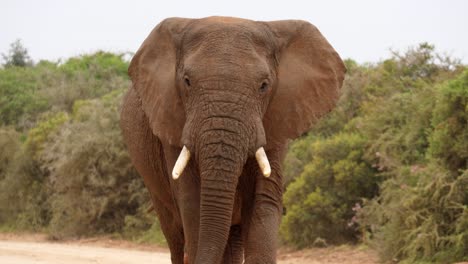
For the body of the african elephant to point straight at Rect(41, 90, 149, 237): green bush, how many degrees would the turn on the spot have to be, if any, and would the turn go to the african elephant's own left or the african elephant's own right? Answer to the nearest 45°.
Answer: approximately 180°

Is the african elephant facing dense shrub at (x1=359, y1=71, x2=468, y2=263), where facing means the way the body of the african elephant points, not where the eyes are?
no

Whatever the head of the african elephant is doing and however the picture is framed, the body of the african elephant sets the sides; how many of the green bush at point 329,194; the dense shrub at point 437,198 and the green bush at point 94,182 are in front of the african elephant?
0

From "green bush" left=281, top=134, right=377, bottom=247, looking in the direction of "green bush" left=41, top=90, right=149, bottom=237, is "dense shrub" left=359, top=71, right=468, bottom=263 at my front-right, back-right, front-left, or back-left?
back-left

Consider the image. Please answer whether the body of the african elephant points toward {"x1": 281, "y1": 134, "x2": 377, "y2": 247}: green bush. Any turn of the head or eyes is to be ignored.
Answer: no

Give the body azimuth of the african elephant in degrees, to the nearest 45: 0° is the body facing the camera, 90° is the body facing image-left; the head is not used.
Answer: approximately 0°

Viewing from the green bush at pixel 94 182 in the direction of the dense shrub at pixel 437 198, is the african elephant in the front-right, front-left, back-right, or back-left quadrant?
front-right
